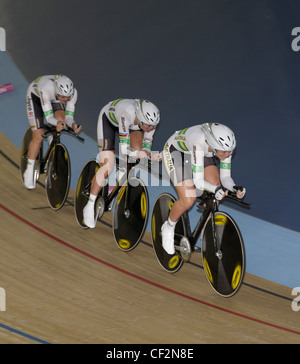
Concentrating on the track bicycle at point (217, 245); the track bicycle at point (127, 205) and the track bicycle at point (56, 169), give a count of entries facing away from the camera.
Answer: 0

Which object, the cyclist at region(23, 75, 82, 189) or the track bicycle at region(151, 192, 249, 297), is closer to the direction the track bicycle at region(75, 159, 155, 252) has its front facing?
the track bicycle

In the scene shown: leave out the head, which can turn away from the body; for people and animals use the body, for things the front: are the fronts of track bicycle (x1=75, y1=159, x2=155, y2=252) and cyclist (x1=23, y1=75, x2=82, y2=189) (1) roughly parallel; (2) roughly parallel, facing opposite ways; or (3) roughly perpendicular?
roughly parallel

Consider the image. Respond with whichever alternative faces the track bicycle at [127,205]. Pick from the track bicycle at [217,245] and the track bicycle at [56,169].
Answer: the track bicycle at [56,169]

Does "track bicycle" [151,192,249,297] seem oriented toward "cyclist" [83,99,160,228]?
no

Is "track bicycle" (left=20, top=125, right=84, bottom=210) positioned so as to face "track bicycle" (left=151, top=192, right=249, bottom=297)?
yes

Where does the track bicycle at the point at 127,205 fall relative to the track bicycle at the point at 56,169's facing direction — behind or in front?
in front

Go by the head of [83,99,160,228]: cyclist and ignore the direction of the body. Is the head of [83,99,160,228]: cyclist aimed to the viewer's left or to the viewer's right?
to the viewer's right

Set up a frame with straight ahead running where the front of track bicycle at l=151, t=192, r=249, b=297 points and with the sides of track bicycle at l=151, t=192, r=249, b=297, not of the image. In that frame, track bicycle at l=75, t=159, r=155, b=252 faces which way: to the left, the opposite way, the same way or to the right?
the same way

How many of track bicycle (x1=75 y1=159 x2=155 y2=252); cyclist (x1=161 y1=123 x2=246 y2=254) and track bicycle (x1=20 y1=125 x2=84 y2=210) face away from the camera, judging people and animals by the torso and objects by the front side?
0

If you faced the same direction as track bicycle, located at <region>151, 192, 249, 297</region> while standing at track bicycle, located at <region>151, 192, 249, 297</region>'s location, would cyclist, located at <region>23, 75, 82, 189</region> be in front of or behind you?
behind

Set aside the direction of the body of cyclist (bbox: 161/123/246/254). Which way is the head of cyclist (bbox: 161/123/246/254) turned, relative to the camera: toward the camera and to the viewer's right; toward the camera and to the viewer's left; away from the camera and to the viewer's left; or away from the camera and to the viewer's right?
toward the camera and to the viewer's right

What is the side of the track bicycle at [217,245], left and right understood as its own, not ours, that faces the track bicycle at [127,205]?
back

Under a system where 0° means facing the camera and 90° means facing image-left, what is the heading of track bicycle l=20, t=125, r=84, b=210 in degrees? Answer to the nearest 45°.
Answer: approximately 315°

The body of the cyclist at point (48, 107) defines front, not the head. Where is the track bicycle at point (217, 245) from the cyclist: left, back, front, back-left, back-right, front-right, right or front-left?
front

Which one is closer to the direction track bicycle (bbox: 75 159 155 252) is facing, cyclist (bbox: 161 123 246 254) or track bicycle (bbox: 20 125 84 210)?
the cyclist

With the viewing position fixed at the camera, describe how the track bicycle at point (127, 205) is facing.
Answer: facing the viewer and to the right of the viewer

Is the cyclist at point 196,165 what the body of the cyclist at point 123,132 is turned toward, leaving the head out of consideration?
yes

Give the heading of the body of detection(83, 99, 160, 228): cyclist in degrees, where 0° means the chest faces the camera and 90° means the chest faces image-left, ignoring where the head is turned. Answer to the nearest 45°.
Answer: approximately 315°

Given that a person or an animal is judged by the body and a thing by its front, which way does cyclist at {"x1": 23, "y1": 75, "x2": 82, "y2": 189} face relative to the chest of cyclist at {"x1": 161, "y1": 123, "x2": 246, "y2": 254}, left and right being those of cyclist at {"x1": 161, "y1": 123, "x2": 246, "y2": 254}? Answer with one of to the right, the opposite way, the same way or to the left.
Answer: the same way

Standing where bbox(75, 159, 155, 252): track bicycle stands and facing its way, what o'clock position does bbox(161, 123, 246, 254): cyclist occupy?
The cyclist is roughly at 1 o'clock from the track bicycle.

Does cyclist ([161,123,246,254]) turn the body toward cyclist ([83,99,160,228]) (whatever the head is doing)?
no
